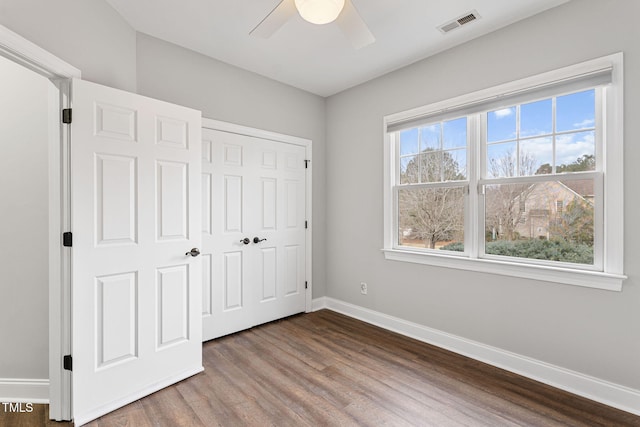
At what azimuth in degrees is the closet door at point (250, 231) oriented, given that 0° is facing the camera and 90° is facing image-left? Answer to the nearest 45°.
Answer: approximately 315°

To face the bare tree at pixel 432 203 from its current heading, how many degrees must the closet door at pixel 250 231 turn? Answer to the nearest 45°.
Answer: approximately 45° to its left

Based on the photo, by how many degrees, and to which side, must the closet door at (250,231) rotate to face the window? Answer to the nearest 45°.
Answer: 0° — it already faces it

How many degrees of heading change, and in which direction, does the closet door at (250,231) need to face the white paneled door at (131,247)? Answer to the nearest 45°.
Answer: approximately 90° to its right

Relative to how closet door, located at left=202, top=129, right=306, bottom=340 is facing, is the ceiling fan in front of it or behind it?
in front

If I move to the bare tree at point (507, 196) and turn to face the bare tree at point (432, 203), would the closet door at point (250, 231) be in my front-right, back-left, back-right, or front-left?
front-left

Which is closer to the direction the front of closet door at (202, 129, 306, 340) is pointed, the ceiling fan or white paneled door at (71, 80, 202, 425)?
the ceiling fan
